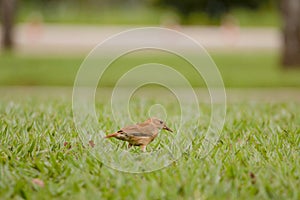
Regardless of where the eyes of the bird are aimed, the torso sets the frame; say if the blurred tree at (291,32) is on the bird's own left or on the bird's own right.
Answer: on the bird's own left

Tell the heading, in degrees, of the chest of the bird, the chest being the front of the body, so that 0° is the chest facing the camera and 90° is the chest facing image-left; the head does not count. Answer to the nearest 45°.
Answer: approximately 270°

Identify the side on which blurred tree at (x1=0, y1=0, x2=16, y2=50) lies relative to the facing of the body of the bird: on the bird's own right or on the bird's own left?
on the bird's own left
